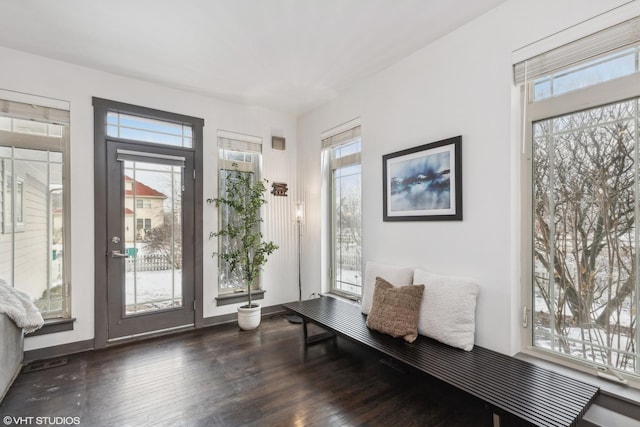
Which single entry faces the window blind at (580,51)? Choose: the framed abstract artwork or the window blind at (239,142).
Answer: the window blind at (239,142)

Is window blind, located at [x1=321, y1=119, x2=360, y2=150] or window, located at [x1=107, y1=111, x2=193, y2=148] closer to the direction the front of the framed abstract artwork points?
the window

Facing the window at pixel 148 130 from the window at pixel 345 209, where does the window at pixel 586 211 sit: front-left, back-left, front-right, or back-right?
back-left

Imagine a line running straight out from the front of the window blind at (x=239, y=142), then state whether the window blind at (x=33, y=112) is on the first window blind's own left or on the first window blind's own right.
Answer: on the first window blind's own right

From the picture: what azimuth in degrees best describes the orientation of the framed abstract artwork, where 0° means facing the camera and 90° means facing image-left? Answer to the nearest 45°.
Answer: approximately 45°

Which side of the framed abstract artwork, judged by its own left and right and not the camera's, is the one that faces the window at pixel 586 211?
left

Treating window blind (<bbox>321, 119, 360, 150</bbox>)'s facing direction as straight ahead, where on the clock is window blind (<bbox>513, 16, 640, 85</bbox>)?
window blind (<bbox>513, 16, 640, 85</bbox>) is roughly at 9 o'clock from window blind (<bbox>321, 119, 360, 150</bbox>).
